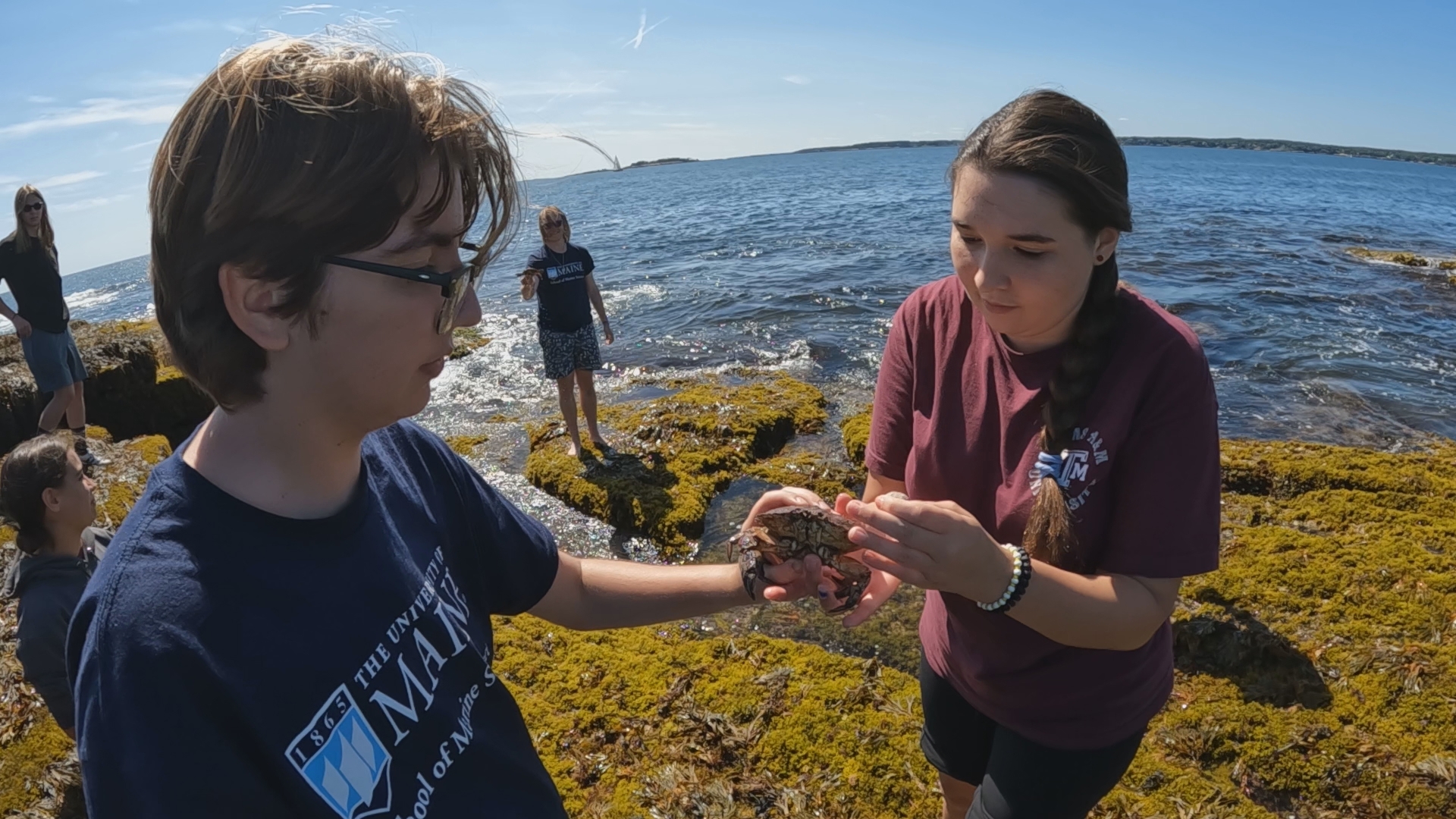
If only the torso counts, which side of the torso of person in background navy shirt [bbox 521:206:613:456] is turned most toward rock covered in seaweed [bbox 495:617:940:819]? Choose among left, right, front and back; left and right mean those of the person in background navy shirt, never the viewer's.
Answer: front

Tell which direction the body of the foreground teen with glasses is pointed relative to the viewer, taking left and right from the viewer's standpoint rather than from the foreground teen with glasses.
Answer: facing the viewer and to the right of the viewer

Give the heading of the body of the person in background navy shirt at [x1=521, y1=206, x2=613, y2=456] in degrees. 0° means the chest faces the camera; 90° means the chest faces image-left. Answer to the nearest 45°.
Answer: approximately 0°

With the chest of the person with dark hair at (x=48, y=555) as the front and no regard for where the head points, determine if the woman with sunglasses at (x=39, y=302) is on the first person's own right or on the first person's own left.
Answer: on the first person's own left

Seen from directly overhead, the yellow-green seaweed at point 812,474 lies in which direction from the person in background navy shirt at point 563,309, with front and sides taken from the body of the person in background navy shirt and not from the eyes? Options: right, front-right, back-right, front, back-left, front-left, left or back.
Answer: front-left

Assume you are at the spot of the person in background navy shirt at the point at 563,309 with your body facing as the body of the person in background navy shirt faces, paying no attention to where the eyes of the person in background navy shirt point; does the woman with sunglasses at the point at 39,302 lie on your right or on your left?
on your right

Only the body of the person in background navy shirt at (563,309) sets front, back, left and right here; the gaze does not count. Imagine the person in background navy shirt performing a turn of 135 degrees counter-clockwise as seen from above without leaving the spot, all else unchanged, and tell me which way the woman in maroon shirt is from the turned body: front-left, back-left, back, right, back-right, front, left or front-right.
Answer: back-right

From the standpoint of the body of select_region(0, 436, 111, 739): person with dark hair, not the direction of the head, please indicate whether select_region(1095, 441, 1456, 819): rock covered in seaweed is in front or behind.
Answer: in front

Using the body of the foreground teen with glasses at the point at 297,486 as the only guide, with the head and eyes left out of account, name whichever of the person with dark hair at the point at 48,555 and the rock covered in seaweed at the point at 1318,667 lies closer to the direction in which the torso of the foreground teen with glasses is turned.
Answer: the rock covered in seaweed

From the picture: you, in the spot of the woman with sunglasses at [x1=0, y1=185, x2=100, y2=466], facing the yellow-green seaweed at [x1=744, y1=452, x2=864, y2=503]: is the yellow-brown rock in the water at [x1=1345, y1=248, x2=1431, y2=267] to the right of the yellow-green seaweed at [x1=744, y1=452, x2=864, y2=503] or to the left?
left

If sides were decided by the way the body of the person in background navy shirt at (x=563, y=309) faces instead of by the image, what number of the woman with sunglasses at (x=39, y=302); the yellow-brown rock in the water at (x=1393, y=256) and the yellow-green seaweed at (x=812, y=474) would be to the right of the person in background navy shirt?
1

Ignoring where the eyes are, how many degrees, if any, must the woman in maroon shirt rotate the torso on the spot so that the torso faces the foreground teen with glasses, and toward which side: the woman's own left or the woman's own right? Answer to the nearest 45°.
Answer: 0° — they already face them

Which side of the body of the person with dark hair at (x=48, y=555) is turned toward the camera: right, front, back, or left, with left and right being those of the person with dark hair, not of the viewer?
right
